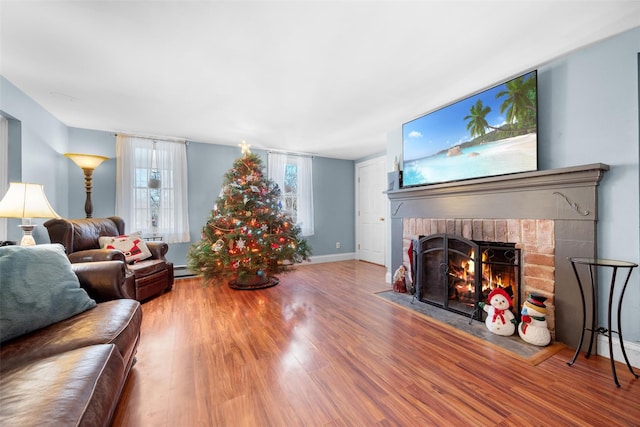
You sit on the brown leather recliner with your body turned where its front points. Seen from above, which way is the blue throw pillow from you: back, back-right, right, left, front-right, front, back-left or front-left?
front-right

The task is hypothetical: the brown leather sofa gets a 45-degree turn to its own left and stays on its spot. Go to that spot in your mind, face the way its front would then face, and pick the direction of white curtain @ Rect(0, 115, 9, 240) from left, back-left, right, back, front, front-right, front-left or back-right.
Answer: front-left

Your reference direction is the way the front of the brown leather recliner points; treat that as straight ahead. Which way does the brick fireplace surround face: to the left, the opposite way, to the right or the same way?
the opposite way

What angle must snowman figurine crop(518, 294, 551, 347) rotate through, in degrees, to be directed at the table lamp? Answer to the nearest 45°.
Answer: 0° — it already faces it

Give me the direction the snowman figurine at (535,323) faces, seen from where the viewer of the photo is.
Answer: facing the viewer and to the left of the viewer

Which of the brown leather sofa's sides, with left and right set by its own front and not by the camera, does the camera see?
right

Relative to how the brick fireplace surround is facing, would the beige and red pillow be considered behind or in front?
in front

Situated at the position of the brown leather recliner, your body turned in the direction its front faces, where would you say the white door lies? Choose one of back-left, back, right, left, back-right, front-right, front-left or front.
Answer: front-left

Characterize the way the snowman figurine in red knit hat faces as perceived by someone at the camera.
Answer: facing the viewer

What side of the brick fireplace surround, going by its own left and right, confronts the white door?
right

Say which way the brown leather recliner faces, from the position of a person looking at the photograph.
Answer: facing the viewer and to the right of the viewer

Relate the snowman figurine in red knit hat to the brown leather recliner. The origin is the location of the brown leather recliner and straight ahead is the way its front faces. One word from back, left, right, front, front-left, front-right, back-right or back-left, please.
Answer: front

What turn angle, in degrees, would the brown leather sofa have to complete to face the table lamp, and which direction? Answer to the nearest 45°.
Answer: approximately 90° to its left
